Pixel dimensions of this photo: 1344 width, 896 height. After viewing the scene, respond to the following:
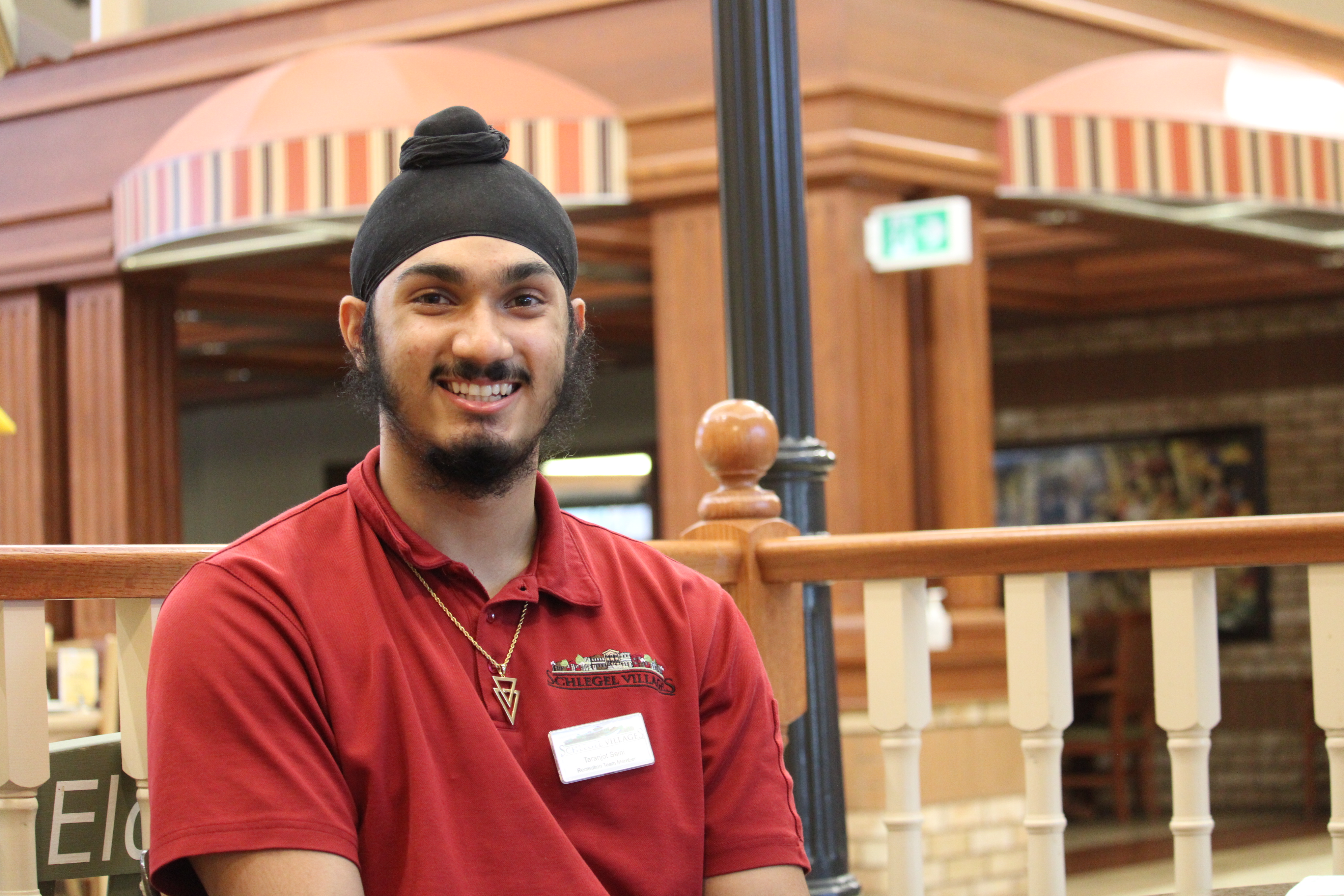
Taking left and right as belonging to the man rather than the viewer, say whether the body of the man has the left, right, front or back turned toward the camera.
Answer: front

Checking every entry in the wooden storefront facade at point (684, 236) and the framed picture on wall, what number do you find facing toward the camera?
2

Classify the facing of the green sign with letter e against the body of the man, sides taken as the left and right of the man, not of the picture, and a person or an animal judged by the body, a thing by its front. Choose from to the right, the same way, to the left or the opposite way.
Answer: the same way

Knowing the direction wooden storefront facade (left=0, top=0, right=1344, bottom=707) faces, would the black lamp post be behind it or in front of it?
in front

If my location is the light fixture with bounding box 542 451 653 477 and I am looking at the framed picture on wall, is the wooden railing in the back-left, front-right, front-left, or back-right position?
front-right

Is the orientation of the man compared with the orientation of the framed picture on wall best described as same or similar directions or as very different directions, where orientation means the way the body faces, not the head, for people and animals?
same or similar directions

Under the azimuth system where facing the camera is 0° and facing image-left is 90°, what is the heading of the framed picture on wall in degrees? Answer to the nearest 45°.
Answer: approximately 0°

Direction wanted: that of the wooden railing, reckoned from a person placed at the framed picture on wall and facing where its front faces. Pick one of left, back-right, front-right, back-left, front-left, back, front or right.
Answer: front

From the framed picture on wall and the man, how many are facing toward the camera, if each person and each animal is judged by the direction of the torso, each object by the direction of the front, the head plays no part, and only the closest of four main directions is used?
2

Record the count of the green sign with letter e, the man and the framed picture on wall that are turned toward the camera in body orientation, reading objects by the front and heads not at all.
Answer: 3

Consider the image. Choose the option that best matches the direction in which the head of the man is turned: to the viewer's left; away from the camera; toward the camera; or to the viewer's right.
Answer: toward the camera

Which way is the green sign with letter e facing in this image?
toward the camera

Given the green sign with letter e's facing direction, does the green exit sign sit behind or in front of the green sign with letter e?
behind

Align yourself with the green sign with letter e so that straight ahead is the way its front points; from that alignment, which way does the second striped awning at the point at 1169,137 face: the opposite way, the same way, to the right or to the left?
the same way

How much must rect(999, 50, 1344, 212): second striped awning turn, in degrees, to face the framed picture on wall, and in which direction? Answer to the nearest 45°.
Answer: approximately 135° to its left

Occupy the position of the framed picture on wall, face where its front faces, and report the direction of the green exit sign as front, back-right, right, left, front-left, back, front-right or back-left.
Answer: front
